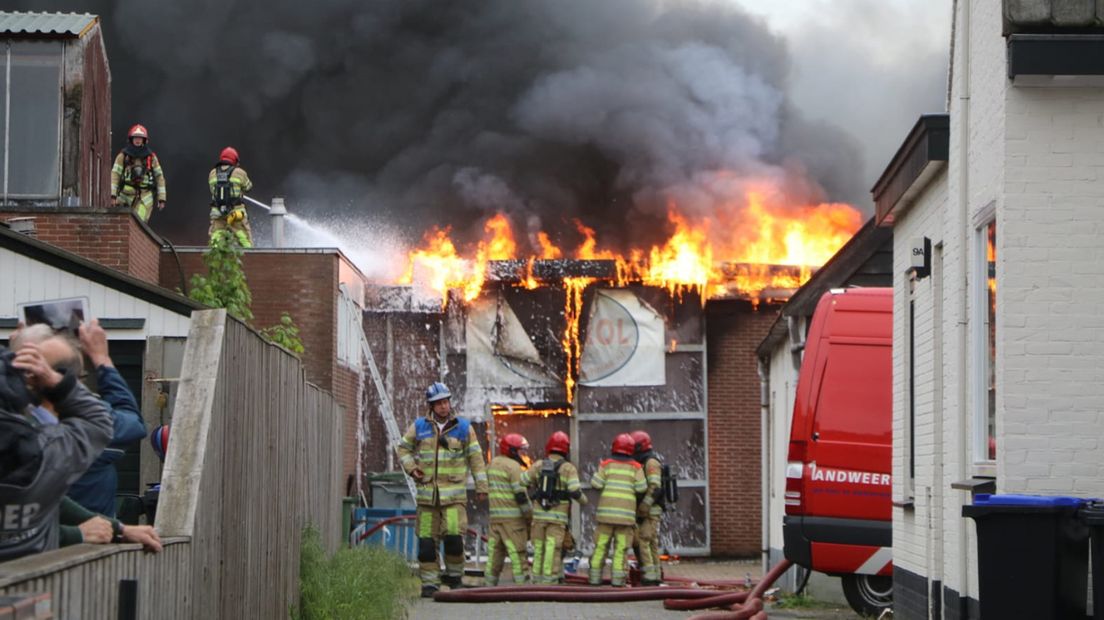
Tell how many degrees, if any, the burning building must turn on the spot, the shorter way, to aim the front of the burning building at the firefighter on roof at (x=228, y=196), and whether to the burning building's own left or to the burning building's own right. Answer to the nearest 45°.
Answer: approximately 45° to the burning building's own right

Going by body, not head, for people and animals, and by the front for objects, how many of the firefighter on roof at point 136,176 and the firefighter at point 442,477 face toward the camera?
2

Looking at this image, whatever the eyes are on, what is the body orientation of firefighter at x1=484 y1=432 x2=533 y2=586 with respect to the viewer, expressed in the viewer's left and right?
facing away from the viewer and to the right of the viewer

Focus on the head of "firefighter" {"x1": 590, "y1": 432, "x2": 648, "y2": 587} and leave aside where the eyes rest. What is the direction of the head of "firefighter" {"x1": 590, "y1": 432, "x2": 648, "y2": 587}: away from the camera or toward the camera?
away from the camera

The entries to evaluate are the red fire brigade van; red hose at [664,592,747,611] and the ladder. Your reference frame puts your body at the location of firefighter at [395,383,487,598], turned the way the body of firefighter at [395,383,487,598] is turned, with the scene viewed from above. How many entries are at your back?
1

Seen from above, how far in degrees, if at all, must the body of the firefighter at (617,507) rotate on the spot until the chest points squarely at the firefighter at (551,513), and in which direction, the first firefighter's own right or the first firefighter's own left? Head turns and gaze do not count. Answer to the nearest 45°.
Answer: approximately 90° to the first firefighter's own left

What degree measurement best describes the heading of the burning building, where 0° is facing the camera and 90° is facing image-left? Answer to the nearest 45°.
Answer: approximately 0°

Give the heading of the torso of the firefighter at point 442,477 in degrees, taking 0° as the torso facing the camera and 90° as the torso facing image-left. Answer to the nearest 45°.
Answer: approximately 0°

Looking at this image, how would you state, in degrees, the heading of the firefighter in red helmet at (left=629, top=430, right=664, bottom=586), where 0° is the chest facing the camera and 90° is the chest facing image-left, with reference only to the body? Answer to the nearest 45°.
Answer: approximately 90°

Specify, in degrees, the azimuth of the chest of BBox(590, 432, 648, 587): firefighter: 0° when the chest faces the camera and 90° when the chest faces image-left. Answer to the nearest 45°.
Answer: approximately 180°

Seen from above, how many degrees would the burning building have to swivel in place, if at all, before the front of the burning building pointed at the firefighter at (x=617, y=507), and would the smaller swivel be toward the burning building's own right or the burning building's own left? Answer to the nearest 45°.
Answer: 0° — it already faces them

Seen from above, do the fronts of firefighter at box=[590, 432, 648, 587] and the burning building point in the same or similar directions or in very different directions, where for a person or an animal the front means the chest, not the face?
very different directions

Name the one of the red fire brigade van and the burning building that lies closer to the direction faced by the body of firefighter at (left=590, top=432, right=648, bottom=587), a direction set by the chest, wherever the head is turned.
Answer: the burning building

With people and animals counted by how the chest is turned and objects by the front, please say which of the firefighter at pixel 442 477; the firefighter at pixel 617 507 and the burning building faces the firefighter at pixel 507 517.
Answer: the burning building

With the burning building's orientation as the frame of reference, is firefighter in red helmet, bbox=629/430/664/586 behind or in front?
in front
